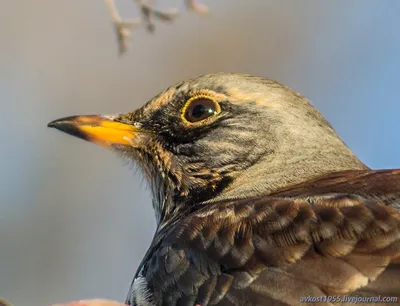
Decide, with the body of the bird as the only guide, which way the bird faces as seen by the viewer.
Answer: to the viewer's left
